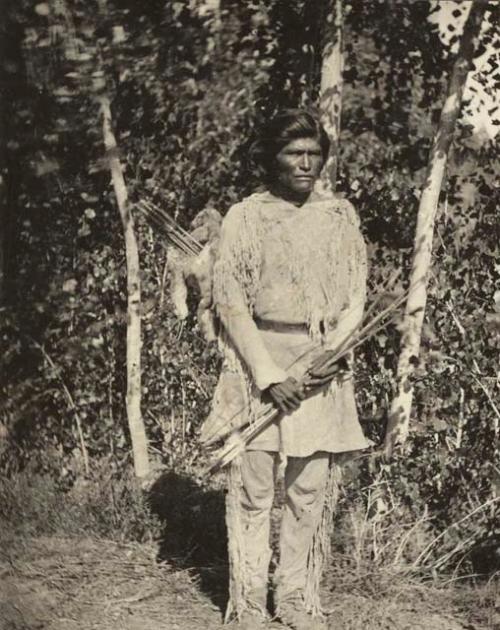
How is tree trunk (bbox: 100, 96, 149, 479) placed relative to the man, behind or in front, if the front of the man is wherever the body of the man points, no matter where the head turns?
behind

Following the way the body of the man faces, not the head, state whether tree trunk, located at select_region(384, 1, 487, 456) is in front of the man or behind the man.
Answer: behind

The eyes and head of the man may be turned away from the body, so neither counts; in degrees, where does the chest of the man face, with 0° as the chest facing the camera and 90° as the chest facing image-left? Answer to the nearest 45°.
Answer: approximately 0°

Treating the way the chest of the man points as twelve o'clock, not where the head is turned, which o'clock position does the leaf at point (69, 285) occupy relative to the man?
The leaf is roughly at 5 o'clock from the man.
